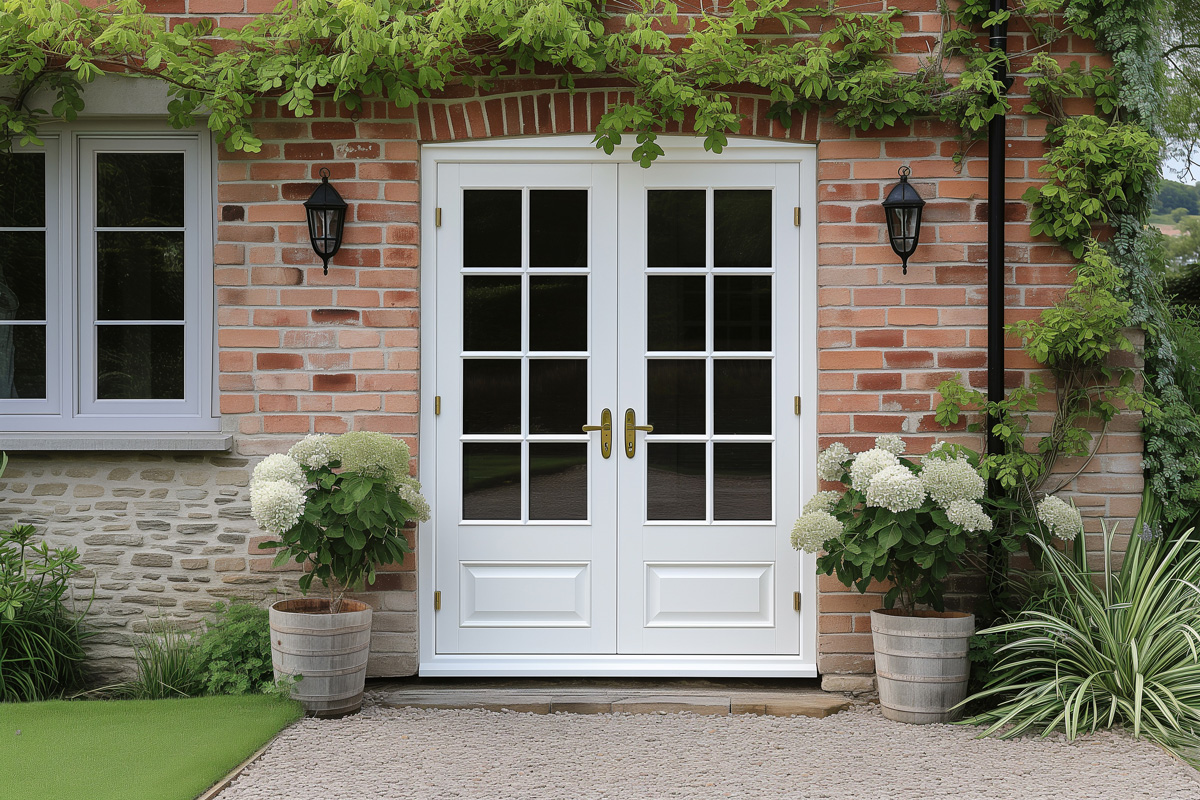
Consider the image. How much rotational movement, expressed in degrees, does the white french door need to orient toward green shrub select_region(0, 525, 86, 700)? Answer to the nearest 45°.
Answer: approximately 90° to its right

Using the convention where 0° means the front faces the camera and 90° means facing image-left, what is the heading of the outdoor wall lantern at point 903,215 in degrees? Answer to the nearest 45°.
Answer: approximately 0°

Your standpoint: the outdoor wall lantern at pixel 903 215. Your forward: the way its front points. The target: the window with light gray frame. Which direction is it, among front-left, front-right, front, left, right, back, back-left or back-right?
right

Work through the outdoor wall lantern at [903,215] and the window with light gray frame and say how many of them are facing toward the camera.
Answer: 2

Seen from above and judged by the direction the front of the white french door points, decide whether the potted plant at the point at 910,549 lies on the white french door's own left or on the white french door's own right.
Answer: on the white french door's own left

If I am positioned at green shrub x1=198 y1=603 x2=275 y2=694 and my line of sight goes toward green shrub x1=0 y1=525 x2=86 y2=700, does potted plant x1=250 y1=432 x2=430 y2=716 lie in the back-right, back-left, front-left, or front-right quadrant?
back-left

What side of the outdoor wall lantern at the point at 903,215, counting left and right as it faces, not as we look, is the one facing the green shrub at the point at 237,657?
right

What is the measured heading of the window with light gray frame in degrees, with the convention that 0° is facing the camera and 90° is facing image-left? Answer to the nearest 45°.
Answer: approximately 0°

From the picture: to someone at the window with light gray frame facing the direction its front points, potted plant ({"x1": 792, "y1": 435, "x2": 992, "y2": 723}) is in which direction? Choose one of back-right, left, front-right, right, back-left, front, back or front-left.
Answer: front-left
